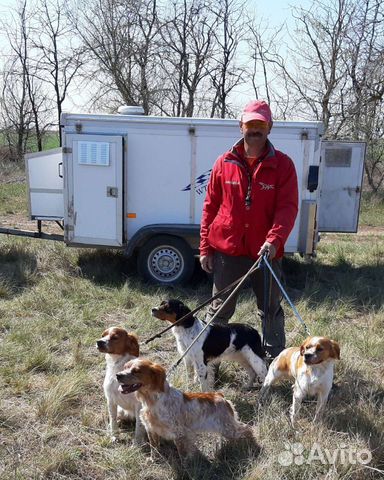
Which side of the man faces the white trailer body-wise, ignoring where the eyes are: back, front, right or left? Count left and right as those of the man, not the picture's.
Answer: back

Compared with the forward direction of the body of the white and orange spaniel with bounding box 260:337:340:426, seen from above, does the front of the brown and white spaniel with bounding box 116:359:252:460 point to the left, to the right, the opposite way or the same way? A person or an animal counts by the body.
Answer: to the right

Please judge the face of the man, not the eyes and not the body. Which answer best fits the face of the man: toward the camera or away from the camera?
toward the camera

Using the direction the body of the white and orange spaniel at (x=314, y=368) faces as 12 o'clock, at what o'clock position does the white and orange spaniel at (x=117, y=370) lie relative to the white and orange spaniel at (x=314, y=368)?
the white and orange spaniel at (x=117, y=370) is roughly at 4 o'clock from the white and orange spaniel at (x=314, y=368).

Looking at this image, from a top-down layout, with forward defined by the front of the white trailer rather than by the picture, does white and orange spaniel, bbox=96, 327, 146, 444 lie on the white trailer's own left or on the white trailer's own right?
on the white trailer's own left

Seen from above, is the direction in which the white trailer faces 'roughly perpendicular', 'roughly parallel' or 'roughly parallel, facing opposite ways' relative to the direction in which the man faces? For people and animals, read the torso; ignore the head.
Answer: roughly perpendicular

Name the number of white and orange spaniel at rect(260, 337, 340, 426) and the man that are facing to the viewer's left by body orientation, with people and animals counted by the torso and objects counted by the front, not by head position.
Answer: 0

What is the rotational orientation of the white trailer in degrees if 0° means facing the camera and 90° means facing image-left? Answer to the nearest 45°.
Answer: approximately 90°

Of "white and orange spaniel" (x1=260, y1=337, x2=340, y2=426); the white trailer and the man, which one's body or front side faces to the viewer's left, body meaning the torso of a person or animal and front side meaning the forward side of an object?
the white trailer

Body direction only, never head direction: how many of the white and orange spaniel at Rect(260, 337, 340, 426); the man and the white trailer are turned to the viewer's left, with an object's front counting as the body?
1

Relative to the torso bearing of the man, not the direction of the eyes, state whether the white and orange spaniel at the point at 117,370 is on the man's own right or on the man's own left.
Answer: on the man's own right

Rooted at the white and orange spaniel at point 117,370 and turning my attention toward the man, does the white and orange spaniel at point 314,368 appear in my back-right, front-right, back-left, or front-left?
front-right

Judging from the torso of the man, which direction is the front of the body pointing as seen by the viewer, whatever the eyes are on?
toward the camera

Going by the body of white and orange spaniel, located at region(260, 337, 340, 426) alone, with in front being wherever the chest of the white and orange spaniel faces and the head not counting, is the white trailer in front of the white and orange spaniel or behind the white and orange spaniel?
behind

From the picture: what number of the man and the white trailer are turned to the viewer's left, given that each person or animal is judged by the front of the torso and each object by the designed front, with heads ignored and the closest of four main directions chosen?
1

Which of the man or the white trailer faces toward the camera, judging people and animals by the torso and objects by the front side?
the man

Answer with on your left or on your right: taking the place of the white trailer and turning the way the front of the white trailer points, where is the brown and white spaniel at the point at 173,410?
on your left
